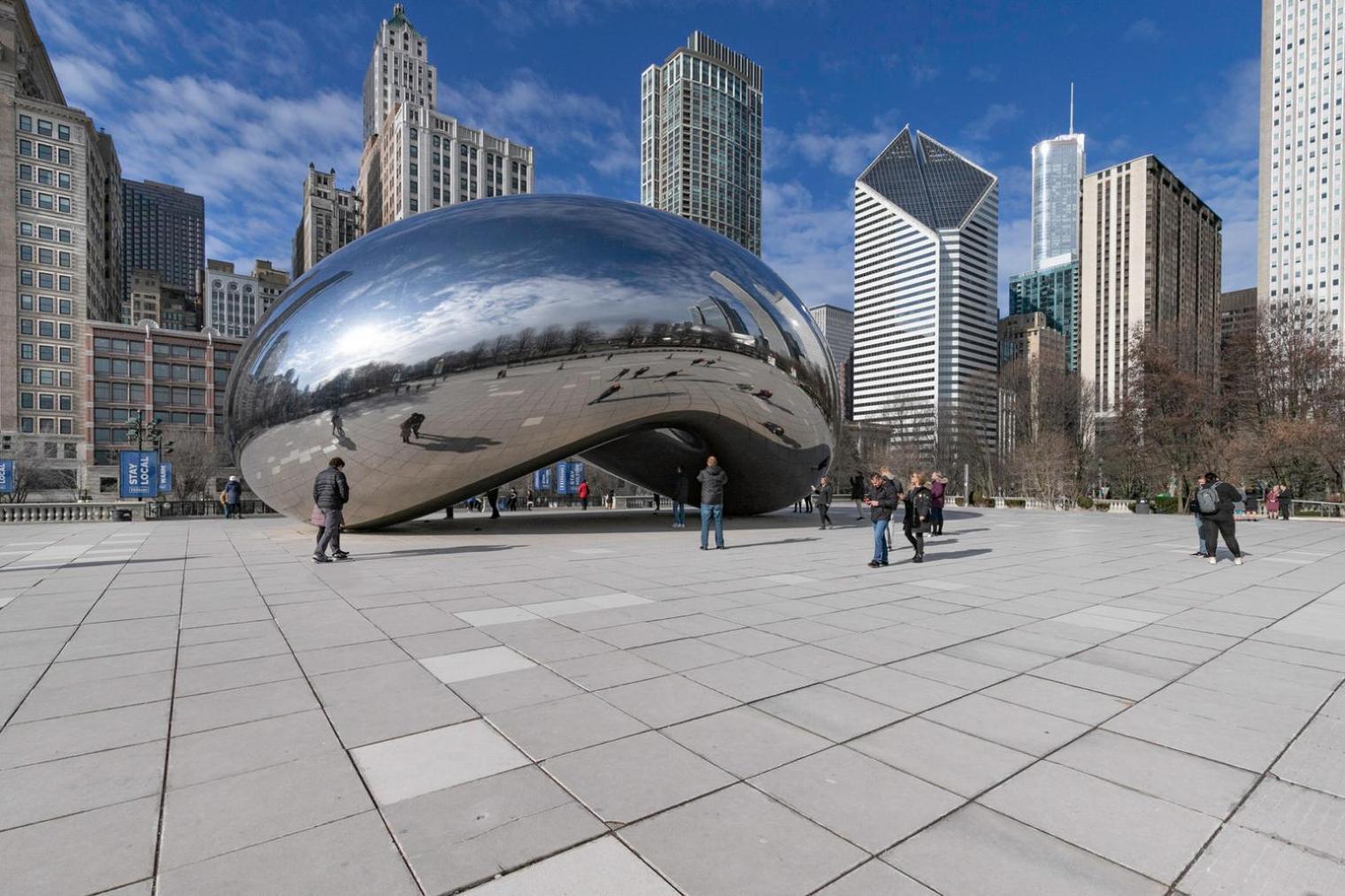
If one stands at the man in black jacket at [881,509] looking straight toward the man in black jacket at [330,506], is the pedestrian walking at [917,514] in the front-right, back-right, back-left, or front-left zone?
back-right

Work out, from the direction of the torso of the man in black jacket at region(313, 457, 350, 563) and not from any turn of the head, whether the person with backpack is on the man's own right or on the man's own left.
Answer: on the man's own right

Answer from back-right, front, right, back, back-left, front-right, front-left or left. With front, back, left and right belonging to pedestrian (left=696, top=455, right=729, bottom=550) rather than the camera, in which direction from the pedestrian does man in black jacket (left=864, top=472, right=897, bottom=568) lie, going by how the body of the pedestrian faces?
back-right

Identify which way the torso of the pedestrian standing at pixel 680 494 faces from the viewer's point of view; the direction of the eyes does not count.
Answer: away from the camera

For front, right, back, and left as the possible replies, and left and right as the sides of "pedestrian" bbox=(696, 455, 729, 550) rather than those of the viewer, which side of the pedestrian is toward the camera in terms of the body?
back
